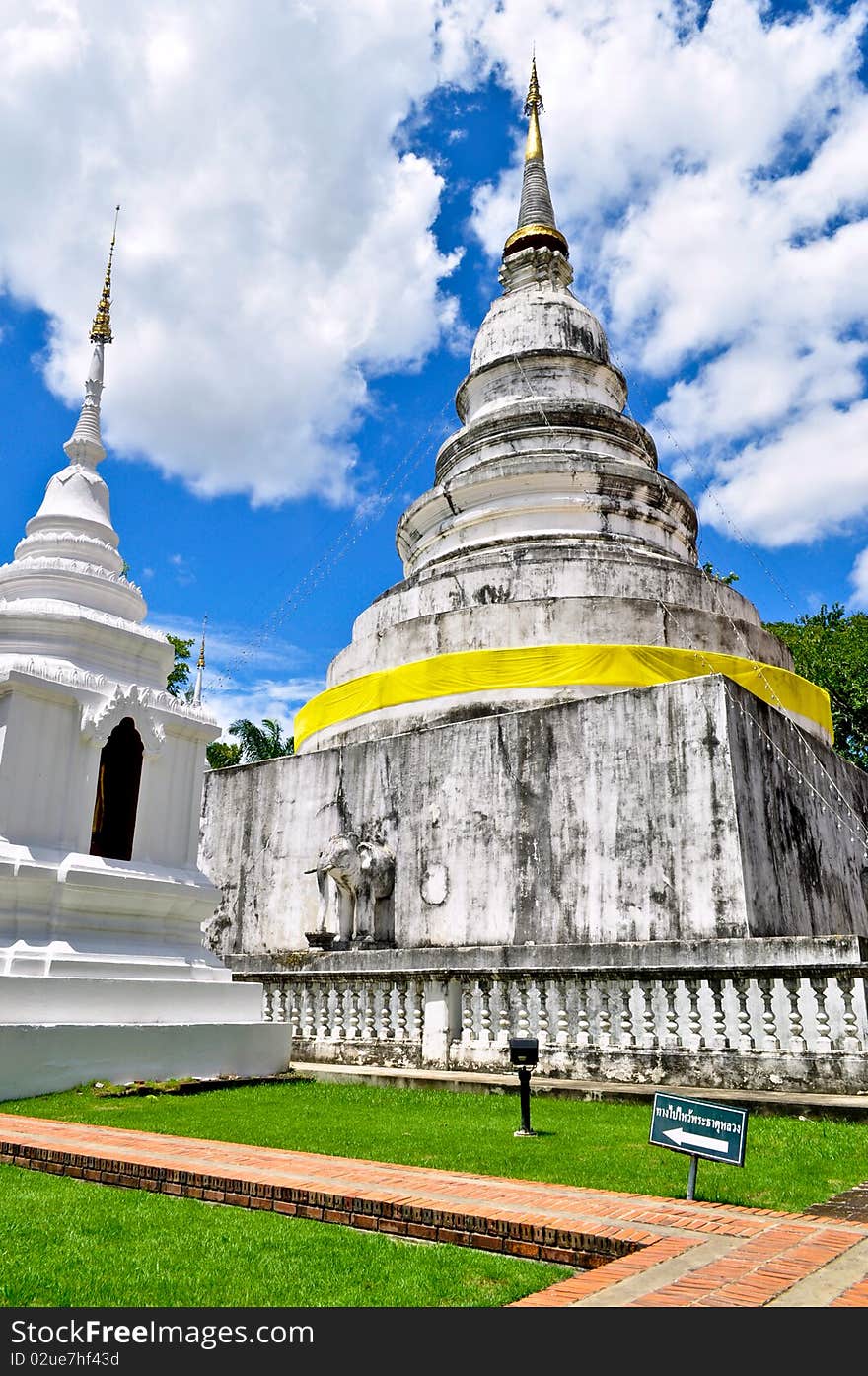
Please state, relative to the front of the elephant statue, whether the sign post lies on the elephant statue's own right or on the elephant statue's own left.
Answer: on the elephant statue's own left

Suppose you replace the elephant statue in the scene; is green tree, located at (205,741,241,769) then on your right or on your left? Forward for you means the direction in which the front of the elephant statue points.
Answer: on your right

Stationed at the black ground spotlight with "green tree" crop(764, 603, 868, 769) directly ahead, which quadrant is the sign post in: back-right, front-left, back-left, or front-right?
back-right

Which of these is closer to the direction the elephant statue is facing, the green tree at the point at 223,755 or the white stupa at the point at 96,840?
the white stupa

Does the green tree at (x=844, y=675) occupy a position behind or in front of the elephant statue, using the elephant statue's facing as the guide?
behind

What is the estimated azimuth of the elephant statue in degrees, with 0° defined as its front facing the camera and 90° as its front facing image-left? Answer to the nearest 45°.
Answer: approximately 45°

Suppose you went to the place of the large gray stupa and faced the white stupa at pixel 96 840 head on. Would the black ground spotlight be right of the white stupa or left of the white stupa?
left
